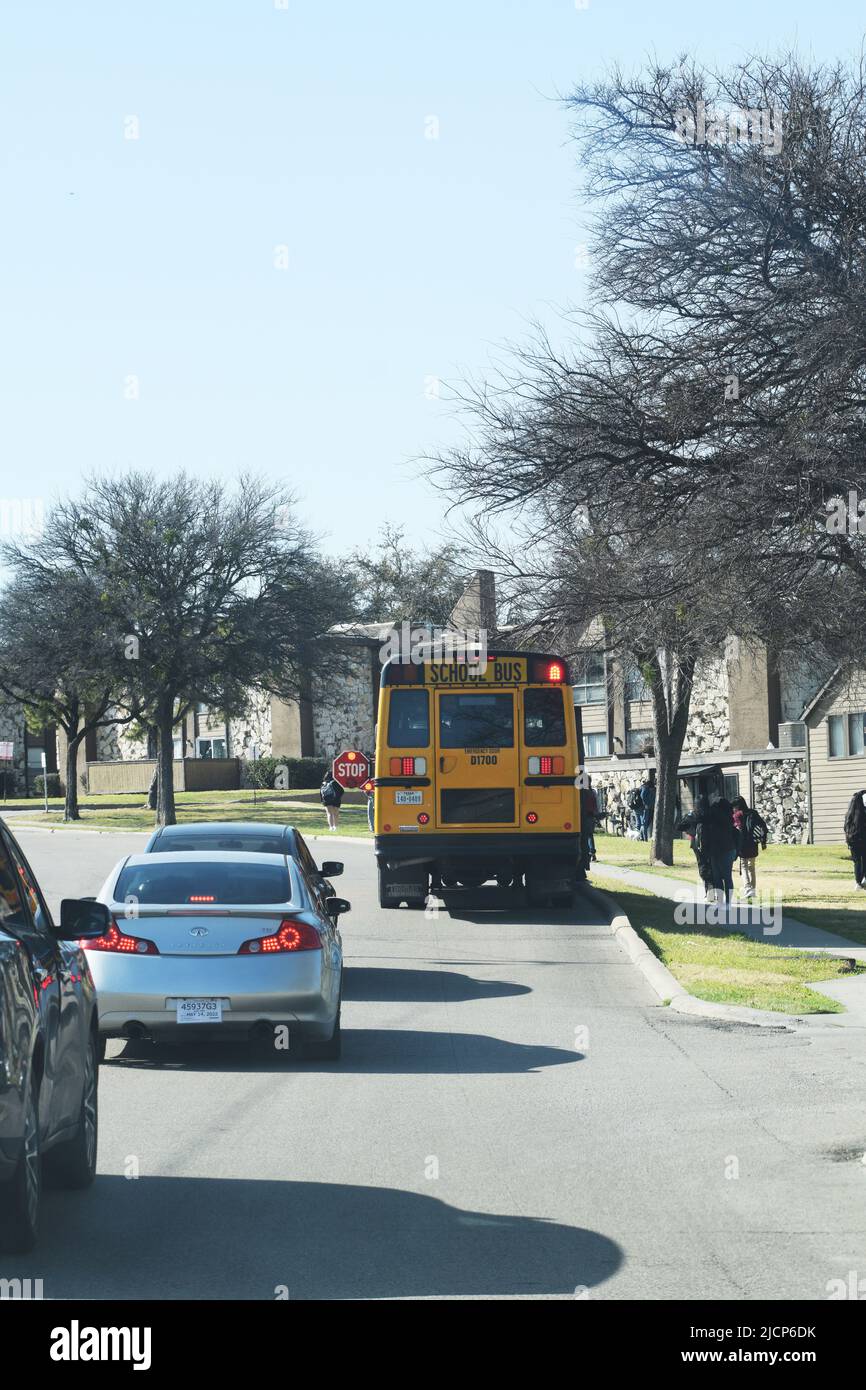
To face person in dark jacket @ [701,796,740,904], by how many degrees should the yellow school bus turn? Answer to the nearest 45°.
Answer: approximately 90° to its right

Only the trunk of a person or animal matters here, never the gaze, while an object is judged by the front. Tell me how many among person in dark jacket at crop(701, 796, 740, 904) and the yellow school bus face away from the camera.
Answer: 2

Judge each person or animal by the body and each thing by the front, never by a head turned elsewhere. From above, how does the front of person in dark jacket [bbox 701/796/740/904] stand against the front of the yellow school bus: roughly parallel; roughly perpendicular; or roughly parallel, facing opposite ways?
roughly parallel

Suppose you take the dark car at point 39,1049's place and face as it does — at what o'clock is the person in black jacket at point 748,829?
The person in black jacket is roughly at 1 o'clock from the dark car.

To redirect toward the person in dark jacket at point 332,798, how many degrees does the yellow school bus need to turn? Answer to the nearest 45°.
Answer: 0° — it already faces them

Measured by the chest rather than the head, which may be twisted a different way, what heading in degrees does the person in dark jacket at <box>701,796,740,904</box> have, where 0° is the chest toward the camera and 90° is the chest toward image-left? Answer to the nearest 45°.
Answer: approximately 180°

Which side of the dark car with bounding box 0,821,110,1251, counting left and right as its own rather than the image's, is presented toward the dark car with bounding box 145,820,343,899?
front

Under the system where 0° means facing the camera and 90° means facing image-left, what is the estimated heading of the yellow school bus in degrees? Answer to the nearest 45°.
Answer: approximately 180°

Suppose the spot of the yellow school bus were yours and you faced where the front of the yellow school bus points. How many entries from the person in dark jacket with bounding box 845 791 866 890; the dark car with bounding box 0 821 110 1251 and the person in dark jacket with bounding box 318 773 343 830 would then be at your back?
1

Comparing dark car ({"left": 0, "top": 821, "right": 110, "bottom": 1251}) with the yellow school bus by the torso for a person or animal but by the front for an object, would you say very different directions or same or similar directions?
same or similar directions

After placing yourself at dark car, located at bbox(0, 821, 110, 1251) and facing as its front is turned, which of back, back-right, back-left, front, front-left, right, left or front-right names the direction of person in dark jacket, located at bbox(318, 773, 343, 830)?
front

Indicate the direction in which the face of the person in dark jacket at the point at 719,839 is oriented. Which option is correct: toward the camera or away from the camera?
away from the camera

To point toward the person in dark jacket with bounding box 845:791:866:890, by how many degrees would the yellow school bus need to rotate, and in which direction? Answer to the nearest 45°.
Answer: approximately 45° to its right

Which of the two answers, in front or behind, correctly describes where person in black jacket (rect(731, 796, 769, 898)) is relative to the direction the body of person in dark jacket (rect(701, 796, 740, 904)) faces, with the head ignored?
in front

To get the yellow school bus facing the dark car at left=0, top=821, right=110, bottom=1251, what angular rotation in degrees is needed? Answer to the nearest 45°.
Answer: approximately 180°

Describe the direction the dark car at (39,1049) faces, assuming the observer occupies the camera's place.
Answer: facing away from the viewer
